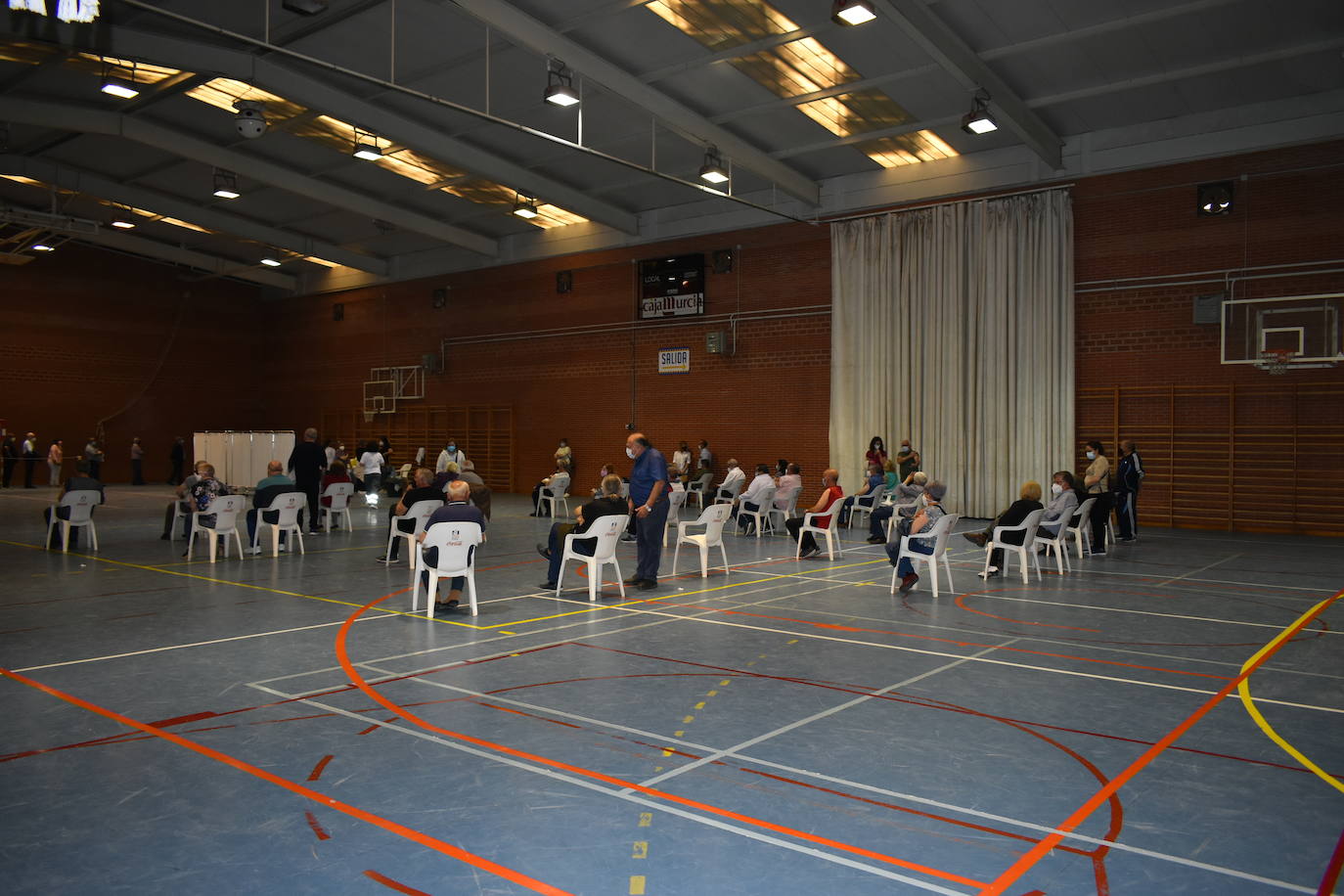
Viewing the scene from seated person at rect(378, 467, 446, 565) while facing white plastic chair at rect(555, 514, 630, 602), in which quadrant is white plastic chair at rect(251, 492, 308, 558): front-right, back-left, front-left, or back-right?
back-right

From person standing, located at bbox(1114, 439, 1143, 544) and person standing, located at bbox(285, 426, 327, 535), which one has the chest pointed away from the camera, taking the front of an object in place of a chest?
person standing, located at bbox(285, 426, 327, 535)

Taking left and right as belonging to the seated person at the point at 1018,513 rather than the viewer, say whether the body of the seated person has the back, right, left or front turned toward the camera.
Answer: left

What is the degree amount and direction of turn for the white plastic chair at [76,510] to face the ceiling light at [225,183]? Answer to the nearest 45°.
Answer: approximately 45° to its right

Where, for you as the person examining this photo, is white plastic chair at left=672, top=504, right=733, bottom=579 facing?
facing away from the viewer and to the left of the viewer

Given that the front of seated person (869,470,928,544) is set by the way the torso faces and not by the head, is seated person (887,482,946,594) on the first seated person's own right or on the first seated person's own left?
on the first seated person's own left

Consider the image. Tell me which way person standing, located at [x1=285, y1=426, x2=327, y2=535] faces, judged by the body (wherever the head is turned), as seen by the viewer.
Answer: away from the camera

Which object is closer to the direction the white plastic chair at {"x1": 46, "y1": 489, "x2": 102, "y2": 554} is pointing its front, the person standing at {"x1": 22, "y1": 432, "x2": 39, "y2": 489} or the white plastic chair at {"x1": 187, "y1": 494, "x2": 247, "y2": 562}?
the person standing

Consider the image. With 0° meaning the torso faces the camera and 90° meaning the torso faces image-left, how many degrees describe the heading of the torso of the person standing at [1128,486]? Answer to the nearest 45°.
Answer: approximately 45°

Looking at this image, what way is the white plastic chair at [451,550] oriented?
away from the camera

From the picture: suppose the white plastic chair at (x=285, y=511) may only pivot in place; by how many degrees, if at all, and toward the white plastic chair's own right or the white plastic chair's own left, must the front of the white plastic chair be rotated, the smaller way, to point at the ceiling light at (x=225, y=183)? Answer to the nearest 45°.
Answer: approximately 45° to the white plastic chair's own right

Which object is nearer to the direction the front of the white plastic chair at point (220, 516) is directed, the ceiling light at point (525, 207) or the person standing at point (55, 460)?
the person standing

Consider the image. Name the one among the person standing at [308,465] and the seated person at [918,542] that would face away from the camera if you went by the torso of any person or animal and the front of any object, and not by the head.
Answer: the person standing
